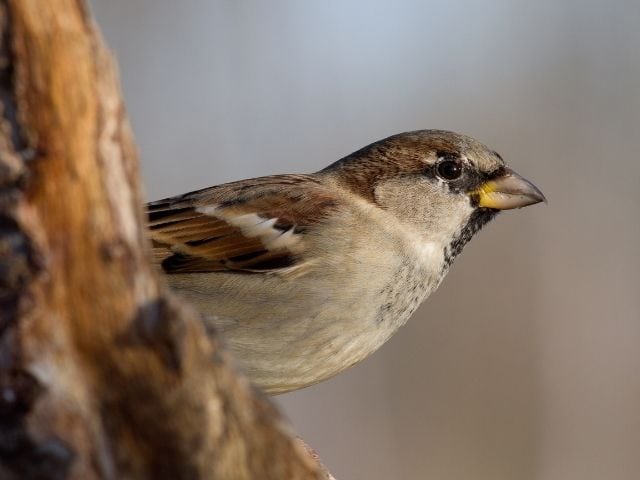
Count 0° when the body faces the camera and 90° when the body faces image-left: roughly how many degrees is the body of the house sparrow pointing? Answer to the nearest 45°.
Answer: approximately 270°
